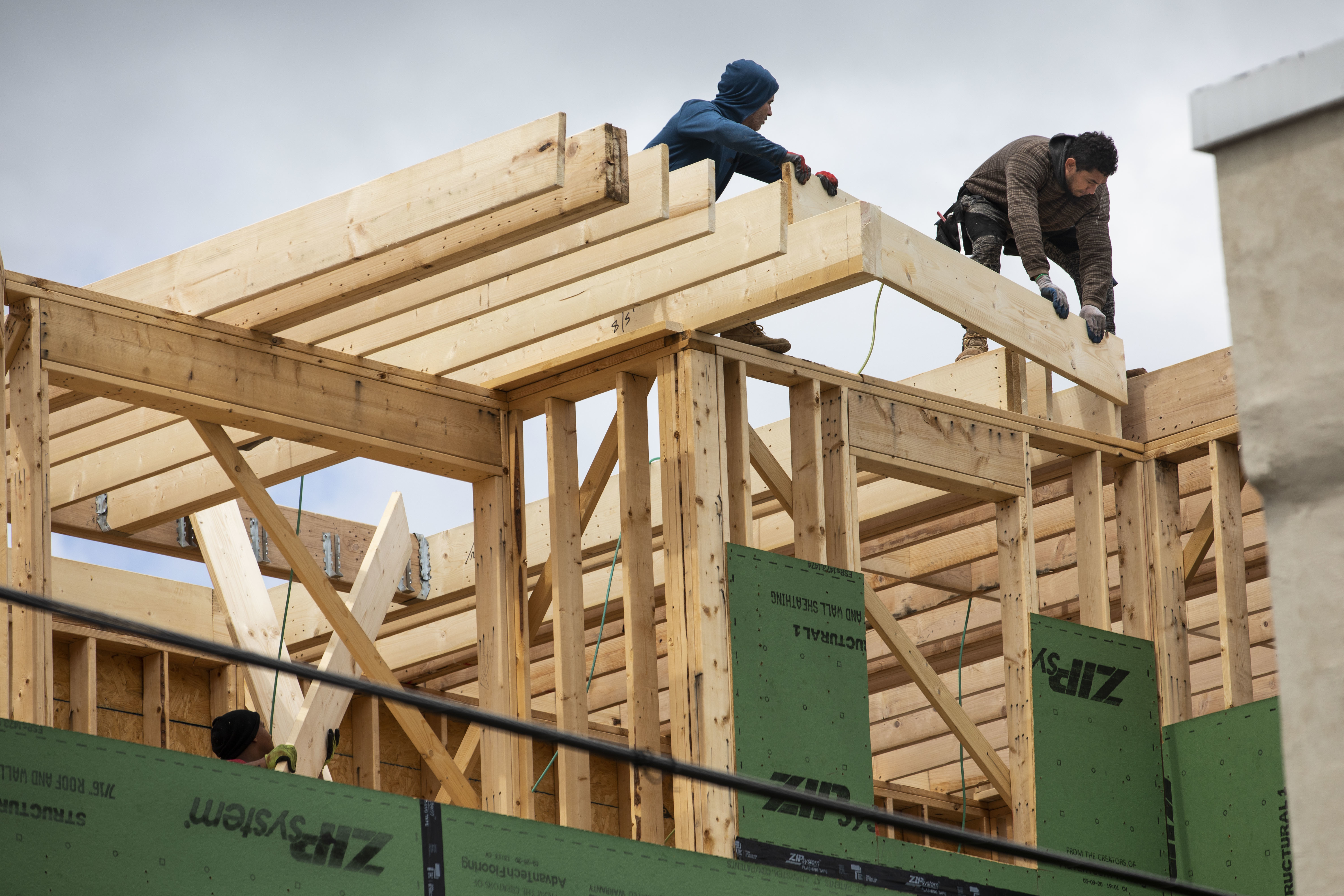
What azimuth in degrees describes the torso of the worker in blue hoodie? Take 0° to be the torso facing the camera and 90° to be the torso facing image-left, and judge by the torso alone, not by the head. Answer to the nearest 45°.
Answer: approximately 270°

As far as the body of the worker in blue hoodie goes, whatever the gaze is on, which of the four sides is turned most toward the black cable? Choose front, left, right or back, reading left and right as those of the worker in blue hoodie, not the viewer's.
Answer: right

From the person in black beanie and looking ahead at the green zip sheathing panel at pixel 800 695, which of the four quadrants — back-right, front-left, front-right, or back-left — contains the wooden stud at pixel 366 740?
front-left

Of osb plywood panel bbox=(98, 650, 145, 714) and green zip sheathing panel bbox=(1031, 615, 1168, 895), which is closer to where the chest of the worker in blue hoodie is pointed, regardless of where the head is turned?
the green zip sheathing panel

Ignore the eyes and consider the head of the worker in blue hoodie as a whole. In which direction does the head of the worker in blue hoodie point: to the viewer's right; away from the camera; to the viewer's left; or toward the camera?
to the viewer's right

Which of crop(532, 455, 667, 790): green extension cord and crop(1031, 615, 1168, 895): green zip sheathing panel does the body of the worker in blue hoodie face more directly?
the green zip sheathing panel
